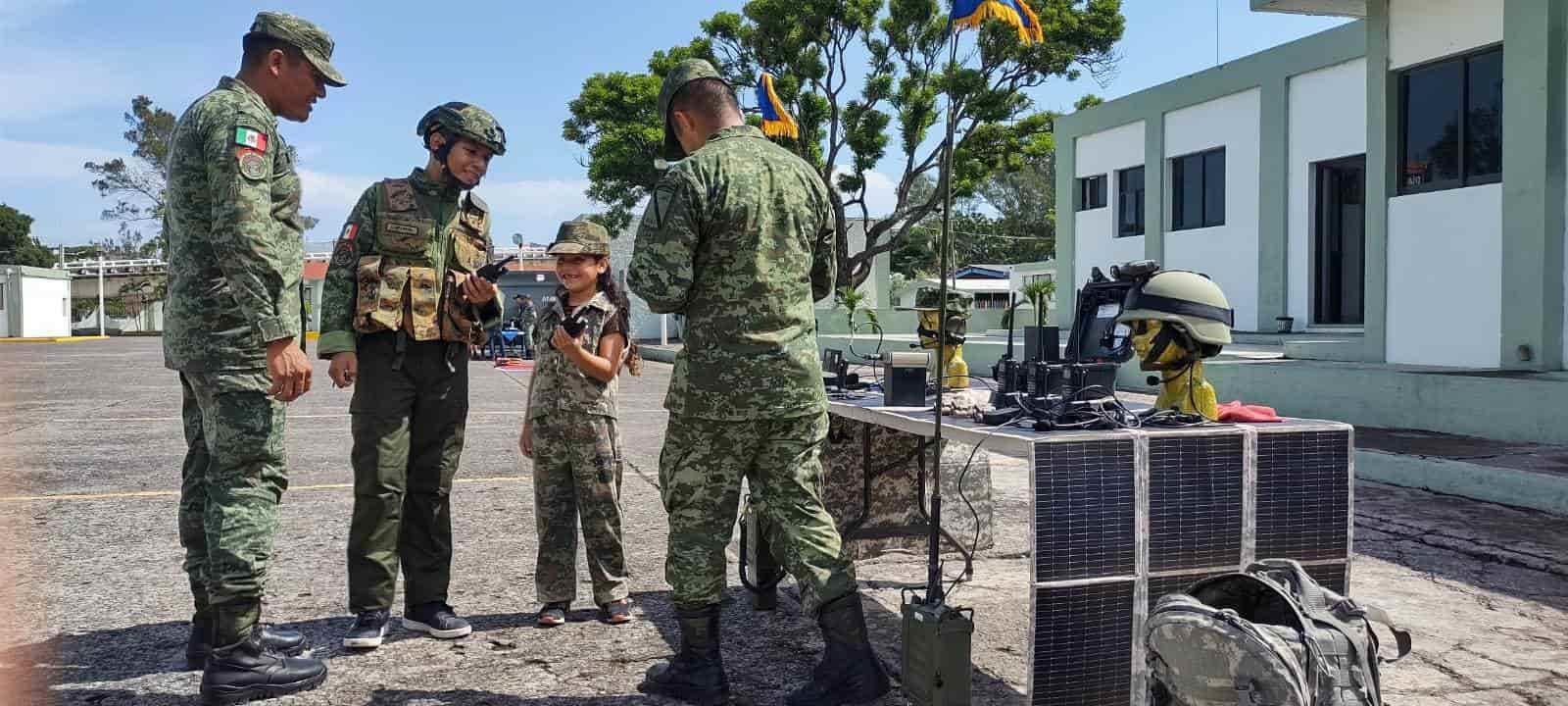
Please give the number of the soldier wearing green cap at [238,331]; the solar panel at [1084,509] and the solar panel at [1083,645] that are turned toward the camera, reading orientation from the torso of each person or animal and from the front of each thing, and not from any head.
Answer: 2

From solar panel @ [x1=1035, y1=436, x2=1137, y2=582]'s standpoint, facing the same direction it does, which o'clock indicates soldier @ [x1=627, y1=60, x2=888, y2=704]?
The soldier is roughly at 3 o'clock from the solar panel.

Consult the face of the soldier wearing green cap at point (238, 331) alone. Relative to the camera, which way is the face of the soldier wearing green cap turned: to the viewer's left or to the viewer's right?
to the viewer's right

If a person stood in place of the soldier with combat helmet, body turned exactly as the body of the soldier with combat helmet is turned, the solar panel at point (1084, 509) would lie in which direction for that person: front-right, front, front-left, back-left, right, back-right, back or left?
front

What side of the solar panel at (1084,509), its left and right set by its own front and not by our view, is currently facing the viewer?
front

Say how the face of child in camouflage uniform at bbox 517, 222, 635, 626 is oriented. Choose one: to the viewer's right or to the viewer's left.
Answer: to the viewer's left

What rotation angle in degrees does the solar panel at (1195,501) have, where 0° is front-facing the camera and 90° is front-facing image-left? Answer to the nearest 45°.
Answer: approximately 0°

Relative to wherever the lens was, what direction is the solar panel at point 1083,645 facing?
facing the viewer

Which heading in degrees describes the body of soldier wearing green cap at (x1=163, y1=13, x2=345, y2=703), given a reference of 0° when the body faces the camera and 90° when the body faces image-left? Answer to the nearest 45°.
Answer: approximately 270°

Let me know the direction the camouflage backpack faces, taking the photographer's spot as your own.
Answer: facing the viewer and to the left of the viewer

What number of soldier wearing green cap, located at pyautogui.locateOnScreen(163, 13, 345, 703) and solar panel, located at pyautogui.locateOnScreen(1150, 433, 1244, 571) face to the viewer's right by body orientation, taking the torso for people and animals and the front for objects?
1
